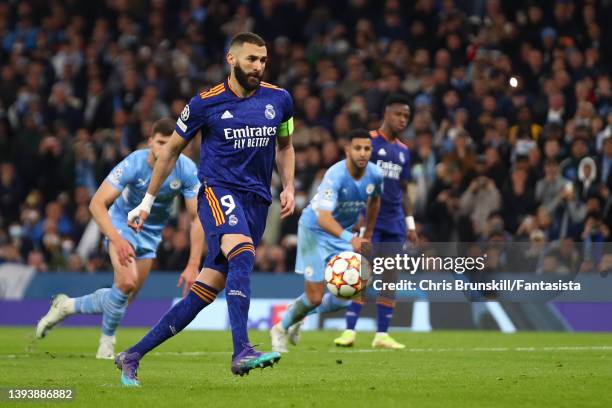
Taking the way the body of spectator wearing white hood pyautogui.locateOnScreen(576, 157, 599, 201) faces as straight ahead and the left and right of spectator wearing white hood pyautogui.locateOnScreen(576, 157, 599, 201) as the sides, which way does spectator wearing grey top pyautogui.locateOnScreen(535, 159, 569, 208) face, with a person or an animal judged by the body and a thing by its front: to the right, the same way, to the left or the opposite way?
the same way

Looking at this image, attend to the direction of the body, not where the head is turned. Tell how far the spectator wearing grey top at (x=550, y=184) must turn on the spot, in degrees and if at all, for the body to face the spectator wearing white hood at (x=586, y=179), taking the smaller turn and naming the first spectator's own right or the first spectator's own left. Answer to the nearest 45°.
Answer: approximately 90° to the first spectator's own left

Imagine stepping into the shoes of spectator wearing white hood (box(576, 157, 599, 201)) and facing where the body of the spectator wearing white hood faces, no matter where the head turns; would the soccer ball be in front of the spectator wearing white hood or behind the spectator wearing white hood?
in front

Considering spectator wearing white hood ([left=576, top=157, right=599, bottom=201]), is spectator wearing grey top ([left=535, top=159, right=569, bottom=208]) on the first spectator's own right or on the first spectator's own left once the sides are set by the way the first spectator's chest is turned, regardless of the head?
on the first spectator's own right

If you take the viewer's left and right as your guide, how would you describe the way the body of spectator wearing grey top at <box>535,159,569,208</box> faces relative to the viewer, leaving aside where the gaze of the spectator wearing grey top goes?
facing the viewer

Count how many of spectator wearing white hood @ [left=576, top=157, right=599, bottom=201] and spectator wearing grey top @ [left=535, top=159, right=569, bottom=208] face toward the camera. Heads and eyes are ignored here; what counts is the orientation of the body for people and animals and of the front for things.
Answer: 2

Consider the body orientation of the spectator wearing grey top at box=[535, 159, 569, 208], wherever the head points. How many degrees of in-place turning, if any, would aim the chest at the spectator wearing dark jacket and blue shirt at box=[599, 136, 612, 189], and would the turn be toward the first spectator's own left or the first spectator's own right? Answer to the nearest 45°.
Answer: approximately 90° to the first spectator's own left
